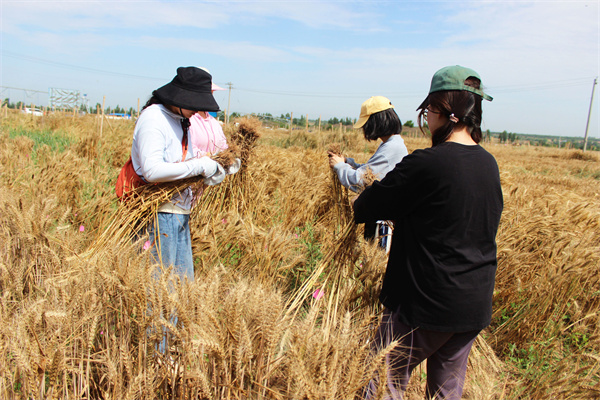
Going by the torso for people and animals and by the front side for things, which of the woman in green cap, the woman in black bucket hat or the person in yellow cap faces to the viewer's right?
the woman in black bucket hat

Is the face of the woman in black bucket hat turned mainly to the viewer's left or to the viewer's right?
to the viewer's right

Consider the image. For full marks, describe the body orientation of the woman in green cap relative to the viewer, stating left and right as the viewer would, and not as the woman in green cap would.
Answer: facing away from the viewer and to the left of the viewer

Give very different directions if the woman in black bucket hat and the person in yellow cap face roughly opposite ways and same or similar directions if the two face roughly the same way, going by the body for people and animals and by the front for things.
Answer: very different directions

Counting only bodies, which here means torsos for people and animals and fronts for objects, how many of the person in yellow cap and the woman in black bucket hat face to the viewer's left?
1

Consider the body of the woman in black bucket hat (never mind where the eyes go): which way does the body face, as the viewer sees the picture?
to the viewer's right

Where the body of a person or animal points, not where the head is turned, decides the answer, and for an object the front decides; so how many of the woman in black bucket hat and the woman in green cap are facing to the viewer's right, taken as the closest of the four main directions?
1

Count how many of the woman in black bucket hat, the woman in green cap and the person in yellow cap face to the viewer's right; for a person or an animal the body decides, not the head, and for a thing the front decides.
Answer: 1

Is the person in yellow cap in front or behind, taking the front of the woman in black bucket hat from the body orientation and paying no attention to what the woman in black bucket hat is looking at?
in front

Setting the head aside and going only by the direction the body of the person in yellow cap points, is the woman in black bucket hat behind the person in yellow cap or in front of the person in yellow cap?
in front

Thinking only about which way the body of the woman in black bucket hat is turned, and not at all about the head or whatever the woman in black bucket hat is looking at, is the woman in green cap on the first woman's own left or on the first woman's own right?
on the first woman's own right

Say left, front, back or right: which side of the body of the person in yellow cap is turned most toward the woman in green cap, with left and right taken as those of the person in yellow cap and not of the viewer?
left

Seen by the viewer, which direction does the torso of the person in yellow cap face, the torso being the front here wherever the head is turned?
to the viewer's left
